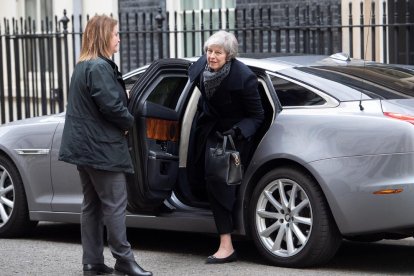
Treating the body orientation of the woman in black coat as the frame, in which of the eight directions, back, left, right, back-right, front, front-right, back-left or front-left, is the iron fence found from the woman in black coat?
back-right

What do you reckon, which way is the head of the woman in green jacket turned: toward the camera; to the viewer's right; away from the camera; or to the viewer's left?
to the viewer's right

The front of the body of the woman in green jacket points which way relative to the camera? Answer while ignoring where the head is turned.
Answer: to the viewer's right

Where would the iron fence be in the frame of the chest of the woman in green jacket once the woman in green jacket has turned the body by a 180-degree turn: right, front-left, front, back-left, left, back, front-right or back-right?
right

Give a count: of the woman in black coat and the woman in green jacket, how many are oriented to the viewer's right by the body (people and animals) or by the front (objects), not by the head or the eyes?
1
